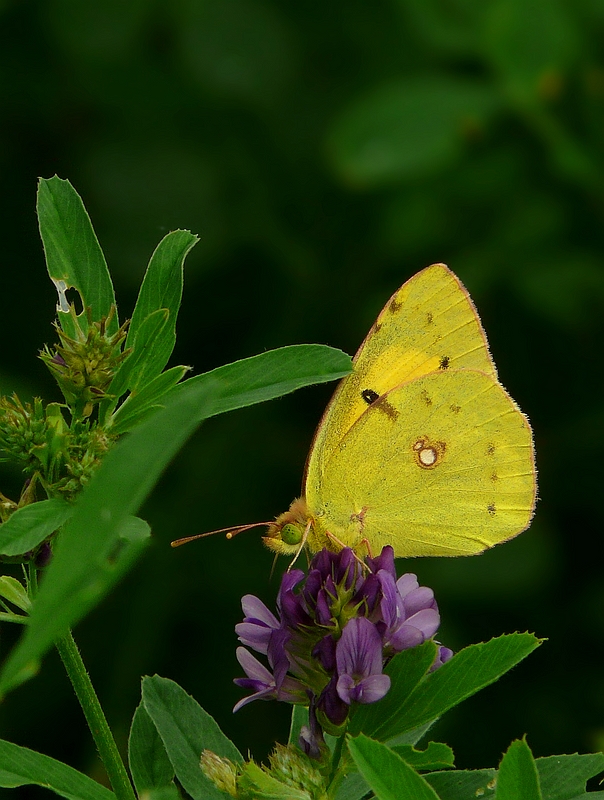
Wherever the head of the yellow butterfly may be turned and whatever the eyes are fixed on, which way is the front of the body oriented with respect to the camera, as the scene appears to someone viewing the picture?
to the viewer's left

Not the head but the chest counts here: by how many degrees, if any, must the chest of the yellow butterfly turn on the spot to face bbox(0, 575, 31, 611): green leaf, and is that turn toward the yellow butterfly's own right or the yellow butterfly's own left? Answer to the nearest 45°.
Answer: approximately 45° to the yellow butterfly's own left

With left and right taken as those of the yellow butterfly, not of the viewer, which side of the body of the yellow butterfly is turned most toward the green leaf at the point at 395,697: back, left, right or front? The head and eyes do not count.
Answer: left
